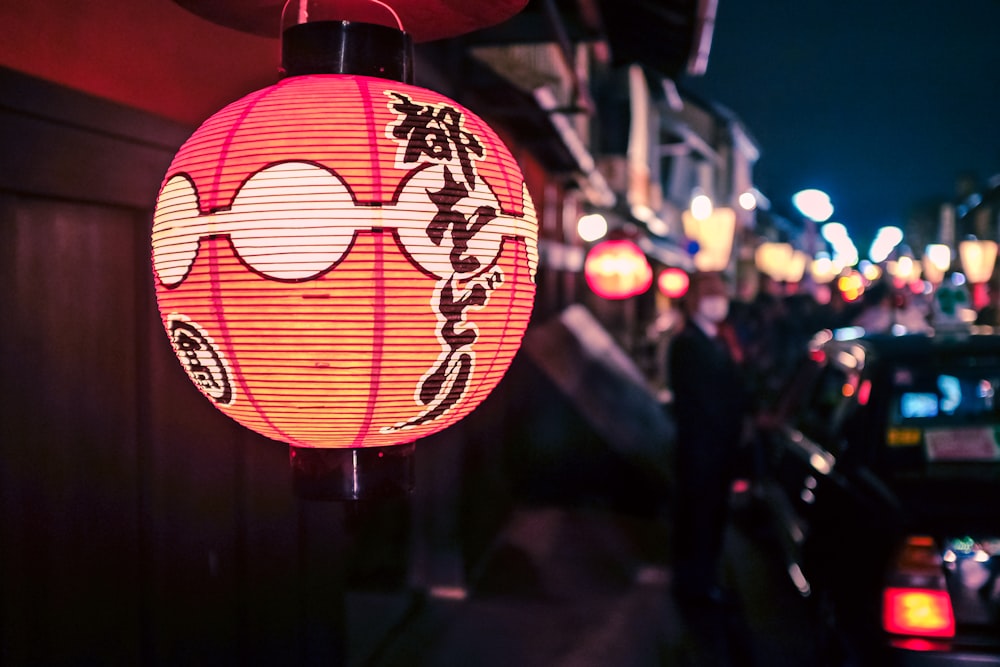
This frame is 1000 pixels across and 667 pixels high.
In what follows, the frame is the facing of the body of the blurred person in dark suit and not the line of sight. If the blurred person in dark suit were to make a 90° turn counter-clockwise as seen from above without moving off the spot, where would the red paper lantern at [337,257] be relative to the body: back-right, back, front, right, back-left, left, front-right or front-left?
back-right

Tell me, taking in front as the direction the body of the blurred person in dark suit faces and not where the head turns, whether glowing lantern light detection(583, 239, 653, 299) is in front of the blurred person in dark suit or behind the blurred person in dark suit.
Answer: behind

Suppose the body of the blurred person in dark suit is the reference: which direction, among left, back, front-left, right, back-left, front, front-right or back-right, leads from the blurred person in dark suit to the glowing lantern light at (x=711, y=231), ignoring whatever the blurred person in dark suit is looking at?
back-left

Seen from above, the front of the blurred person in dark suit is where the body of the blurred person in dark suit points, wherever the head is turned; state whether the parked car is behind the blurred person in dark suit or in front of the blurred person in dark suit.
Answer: in front

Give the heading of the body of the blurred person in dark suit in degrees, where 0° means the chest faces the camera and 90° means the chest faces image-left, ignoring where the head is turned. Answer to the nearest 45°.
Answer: approximately 315°
